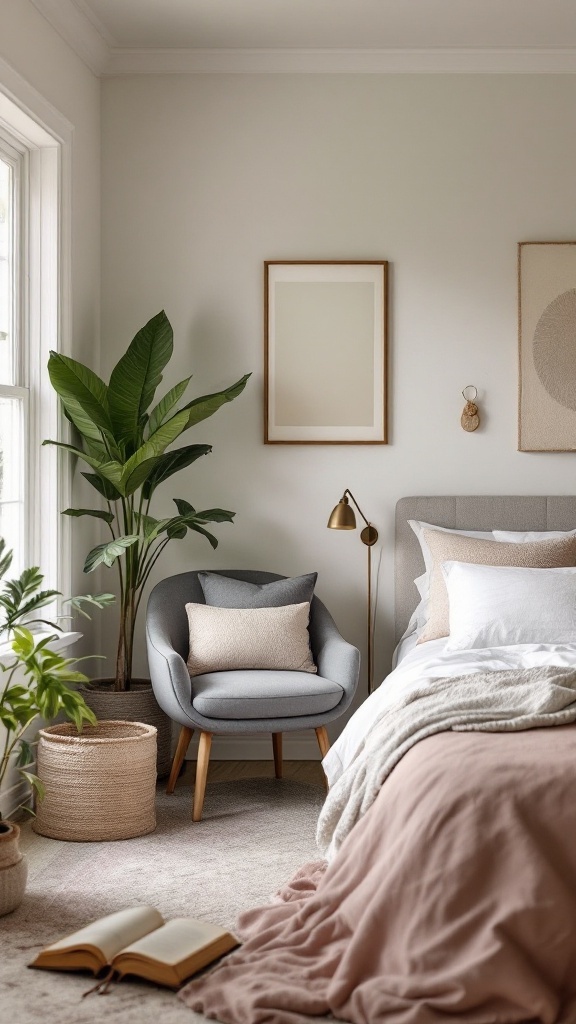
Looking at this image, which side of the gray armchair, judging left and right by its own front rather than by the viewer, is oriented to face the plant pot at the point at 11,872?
right

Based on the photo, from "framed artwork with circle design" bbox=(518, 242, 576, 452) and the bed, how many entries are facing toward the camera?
2

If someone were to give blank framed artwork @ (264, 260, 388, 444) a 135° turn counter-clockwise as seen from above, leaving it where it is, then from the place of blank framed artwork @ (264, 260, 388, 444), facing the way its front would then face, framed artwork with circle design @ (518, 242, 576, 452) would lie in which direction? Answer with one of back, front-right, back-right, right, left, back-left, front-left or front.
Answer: front-right

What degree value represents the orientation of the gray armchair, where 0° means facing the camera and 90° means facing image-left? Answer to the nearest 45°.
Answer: approximately 315°

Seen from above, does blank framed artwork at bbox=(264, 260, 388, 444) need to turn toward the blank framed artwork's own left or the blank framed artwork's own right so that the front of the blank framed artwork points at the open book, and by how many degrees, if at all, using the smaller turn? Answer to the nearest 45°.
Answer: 0° — it already faces it

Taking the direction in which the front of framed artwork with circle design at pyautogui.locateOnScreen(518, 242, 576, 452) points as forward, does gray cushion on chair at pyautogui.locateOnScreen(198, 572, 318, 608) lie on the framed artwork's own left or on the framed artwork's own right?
on the framed artwork's own right

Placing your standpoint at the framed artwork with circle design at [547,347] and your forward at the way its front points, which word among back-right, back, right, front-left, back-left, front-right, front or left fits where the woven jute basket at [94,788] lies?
front-right

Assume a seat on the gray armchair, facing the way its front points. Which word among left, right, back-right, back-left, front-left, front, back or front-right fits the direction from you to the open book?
front-right

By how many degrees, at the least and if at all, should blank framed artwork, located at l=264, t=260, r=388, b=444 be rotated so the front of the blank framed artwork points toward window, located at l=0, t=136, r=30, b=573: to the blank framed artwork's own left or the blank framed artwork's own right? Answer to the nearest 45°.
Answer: approximately 45° to the blank framed artwork's own right

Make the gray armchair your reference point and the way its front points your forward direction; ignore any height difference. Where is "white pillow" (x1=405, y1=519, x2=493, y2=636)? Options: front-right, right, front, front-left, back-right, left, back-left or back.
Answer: left
